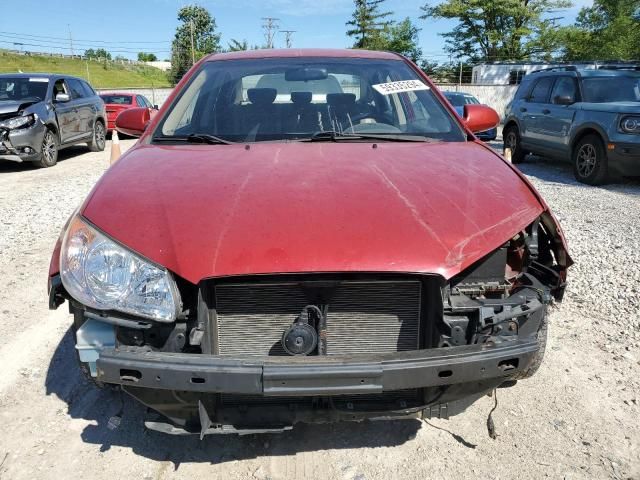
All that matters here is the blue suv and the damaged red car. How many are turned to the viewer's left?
0

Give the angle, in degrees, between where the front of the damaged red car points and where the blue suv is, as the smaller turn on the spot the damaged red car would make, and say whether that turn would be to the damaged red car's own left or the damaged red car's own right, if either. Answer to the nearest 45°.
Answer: approximately 135° to the damaged red car's own left

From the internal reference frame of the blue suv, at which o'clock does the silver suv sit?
The silver suv is roughly at 4 o'clock from the blue suv.

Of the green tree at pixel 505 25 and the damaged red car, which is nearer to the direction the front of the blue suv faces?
the damaged red car

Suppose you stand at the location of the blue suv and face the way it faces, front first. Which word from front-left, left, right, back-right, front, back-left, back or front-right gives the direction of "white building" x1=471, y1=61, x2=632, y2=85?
back-left

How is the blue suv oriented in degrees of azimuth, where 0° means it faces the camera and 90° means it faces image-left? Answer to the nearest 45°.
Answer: approximately 315°

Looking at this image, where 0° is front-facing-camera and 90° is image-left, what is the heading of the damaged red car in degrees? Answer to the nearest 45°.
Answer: approximately 0°

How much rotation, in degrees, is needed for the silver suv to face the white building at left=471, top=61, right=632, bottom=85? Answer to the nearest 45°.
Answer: approximately 180°

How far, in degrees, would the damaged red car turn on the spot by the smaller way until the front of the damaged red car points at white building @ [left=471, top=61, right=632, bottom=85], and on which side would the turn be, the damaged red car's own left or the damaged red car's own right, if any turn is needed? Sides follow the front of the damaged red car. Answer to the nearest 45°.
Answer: approximately 180°

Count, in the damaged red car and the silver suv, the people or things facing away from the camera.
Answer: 0

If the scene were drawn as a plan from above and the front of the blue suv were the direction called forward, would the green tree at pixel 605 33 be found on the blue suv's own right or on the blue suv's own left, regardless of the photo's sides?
on the blue suv's own left
